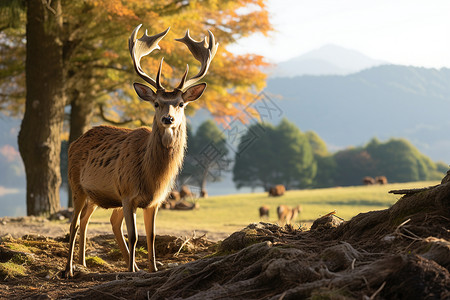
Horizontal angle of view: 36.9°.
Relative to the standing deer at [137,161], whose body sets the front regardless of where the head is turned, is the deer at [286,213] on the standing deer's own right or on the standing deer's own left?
on the standing deer's own left

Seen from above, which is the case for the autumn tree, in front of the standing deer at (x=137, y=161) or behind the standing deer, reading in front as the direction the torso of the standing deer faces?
behind

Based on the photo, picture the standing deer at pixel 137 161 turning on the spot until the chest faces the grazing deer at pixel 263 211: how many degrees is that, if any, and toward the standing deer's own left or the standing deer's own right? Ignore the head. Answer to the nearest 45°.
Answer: approximately 135° to the standing deer's own left

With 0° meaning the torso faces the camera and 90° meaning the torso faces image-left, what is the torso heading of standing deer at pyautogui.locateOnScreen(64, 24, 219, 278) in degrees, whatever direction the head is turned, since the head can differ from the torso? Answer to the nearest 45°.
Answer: approximately 315°
